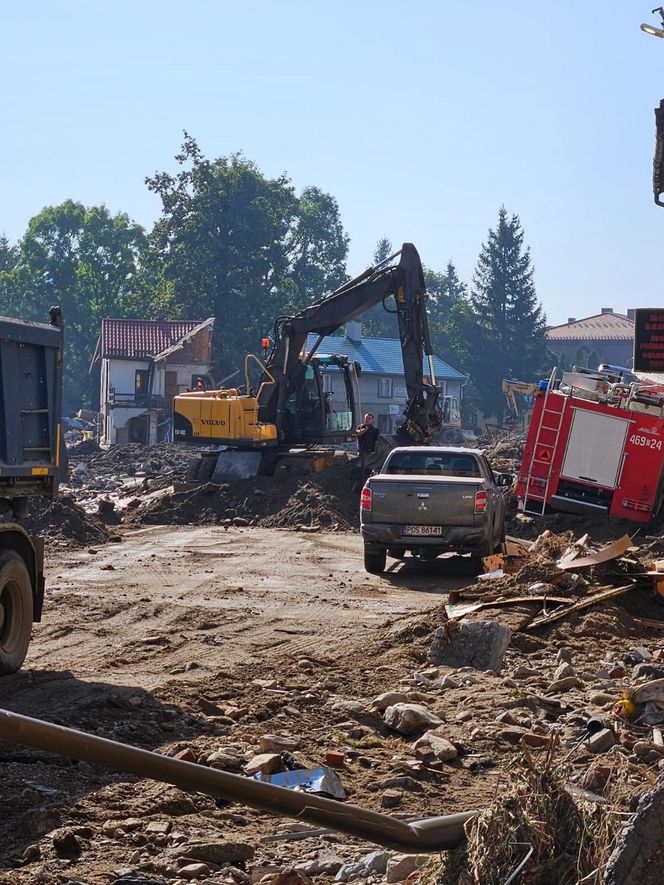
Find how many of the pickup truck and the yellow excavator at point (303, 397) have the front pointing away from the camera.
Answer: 1

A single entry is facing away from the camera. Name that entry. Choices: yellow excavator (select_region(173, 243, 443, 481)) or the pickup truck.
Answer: the pickup truck

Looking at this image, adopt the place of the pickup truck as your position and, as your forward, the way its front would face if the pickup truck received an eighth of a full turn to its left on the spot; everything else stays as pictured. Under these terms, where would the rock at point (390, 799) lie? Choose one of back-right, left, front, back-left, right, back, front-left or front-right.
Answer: back-left

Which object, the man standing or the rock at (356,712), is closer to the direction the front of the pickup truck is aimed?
the man standing

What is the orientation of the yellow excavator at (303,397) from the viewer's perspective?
to the viewer's right

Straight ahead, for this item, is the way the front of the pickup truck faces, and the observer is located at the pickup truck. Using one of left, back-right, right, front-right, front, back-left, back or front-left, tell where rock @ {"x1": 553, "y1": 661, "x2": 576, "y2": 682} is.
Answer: back

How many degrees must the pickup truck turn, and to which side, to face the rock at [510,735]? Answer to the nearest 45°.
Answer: approximately 180°

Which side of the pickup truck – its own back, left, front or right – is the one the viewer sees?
back

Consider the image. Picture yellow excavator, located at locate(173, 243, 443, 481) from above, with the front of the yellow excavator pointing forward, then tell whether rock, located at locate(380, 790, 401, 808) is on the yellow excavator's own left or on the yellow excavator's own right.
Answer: on the yellow excavator's own right

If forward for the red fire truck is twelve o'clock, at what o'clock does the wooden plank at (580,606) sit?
The wooden plank is roughly at 6 o'clock from the red fire truck.

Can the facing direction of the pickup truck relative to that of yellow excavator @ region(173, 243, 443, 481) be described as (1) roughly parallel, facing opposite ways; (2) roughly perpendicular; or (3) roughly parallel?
roughly perpendicular

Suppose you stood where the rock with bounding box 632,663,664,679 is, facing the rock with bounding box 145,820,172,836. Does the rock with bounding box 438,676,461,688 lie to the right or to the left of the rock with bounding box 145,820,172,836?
right

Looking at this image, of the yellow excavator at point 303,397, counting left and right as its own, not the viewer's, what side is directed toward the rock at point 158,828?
right

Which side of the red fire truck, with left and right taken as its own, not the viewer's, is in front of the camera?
back

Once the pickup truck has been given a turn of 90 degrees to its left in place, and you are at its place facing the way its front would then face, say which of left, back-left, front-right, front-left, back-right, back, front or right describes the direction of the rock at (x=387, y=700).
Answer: left
